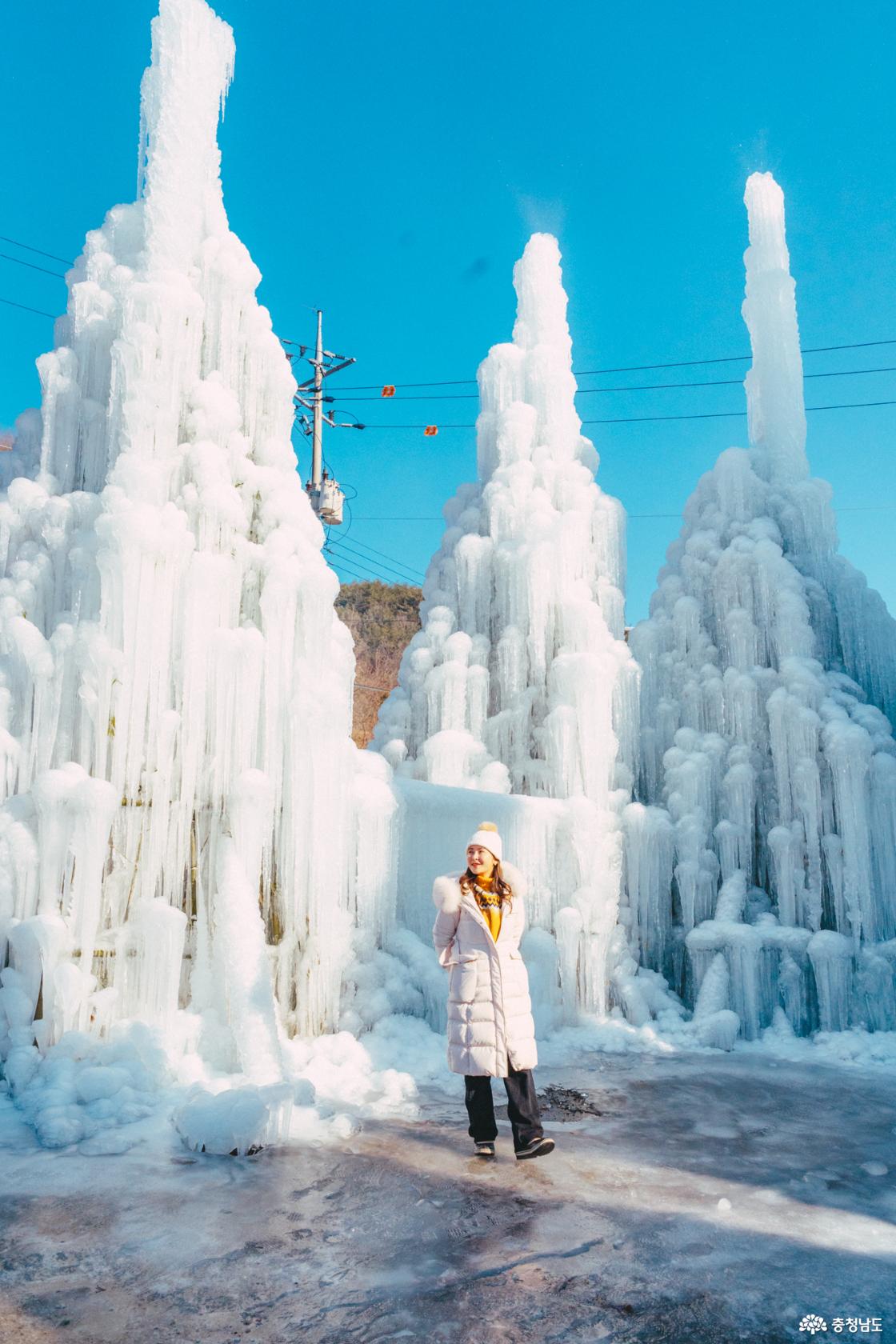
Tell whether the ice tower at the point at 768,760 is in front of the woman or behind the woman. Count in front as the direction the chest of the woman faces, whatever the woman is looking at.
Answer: behind

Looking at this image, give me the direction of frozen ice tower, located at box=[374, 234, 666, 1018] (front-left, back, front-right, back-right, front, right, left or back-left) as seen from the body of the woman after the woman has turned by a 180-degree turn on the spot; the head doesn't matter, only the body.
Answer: front

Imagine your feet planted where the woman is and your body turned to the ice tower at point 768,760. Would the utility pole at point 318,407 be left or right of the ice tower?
left

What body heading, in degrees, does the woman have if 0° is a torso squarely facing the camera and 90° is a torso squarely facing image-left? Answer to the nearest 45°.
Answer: approximately 0°

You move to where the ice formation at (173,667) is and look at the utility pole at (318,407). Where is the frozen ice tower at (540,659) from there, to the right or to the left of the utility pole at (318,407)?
right

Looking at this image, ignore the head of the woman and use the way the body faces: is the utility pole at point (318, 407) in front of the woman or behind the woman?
behind

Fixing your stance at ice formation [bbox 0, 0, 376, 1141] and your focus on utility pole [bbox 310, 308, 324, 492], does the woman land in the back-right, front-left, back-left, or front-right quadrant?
back-right

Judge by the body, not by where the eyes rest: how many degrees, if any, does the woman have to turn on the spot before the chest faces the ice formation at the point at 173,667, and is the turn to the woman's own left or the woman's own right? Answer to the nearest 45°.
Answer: approximately 135° to the woman's own right
